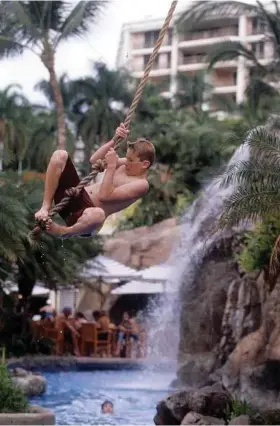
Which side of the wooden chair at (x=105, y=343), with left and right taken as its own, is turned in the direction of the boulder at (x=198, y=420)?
back

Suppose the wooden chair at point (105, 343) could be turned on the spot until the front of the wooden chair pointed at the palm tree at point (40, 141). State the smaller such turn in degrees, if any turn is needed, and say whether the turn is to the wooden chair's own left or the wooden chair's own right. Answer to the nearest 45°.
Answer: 0° — it already faces it

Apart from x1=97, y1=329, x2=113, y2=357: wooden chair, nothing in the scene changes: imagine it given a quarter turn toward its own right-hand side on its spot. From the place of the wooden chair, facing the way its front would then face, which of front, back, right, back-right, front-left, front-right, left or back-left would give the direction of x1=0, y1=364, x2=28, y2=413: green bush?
right

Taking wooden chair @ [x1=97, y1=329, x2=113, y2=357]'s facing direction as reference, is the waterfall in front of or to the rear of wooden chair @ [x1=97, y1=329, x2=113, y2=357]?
to the rear

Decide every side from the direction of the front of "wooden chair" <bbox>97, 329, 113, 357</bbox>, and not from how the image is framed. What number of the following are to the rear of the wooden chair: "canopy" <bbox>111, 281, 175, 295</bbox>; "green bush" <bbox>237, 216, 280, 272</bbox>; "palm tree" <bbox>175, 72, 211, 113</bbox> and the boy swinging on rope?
2

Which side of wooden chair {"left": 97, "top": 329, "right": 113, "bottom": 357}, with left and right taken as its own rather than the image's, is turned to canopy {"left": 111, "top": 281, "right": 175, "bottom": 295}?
front

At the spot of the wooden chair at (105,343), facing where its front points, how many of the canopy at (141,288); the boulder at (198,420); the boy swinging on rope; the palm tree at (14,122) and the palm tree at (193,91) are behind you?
2

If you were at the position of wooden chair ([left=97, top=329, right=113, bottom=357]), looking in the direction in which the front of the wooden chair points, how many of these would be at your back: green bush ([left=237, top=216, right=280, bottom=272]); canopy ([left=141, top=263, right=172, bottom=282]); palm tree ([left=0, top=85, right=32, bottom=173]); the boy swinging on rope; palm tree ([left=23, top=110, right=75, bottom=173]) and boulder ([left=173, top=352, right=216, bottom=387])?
3

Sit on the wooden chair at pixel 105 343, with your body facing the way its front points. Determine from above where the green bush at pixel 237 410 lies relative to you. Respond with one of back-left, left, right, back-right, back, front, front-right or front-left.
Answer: back

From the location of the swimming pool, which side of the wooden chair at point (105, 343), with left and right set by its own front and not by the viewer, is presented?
back

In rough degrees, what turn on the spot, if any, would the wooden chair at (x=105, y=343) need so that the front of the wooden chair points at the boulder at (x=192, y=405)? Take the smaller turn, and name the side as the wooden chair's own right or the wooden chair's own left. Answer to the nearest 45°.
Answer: approximately 180°

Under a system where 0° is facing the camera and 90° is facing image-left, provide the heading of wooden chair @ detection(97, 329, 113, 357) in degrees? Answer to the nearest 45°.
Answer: approximately 180°

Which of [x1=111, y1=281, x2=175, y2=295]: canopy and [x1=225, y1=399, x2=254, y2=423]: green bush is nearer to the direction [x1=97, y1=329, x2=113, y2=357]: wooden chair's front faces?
the canopy

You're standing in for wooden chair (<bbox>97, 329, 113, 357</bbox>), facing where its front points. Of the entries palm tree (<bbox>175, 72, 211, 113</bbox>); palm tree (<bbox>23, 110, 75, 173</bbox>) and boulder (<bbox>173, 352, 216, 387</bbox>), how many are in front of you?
2
